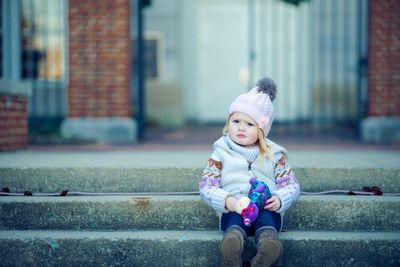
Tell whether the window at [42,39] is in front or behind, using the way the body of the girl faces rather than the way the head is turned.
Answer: behind

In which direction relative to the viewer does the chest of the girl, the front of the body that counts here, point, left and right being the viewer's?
facing the viewer
